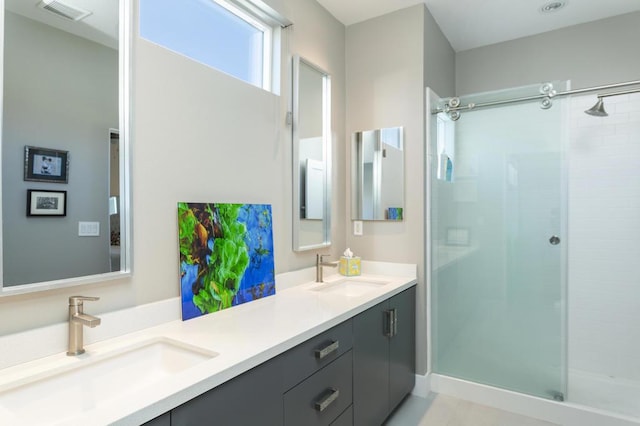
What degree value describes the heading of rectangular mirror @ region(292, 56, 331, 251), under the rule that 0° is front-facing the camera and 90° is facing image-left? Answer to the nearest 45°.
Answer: approximately 315°

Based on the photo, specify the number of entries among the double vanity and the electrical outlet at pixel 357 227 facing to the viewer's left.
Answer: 0

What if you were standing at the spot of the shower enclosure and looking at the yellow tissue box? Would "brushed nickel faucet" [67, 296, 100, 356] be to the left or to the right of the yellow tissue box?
left

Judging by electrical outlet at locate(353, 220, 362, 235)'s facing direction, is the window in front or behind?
in front

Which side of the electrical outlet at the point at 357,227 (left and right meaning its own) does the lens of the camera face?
front

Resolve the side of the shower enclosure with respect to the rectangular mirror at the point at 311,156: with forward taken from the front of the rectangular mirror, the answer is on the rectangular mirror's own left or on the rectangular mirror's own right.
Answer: on the rectangular mirror's own left

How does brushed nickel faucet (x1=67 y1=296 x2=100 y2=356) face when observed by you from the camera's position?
facing the viewer and to the right of the viewer

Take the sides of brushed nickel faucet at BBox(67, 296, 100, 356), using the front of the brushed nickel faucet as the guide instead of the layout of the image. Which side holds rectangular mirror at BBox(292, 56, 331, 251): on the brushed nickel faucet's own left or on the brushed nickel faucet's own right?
on the brushed nickel faucet's own left
